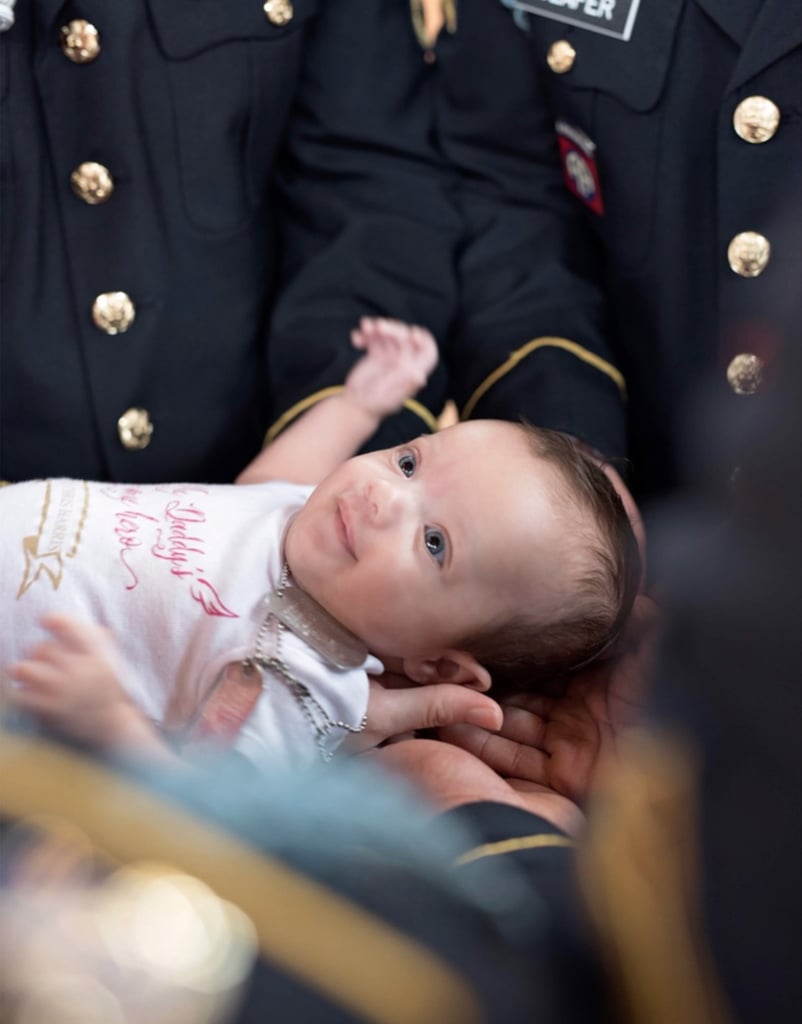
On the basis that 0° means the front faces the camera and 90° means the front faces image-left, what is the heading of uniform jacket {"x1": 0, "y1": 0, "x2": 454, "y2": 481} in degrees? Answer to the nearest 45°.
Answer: approximately 0°
